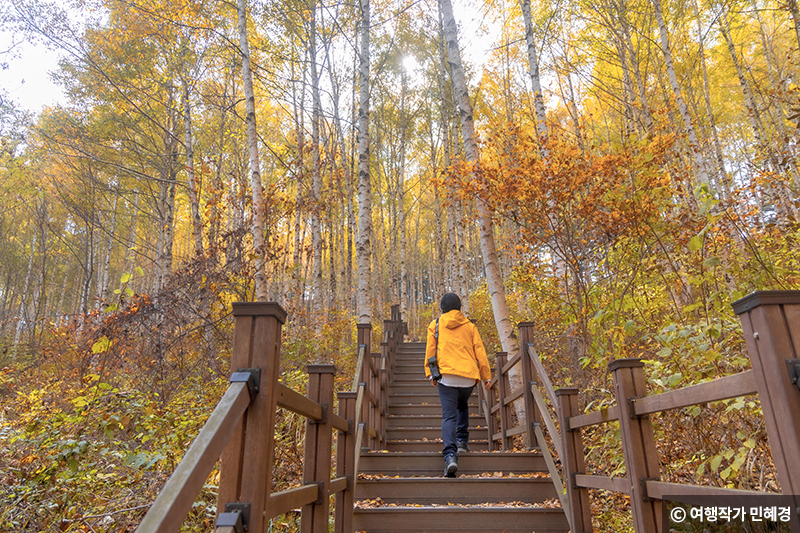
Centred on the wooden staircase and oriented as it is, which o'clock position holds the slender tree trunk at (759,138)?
The slender tree trunk is roughly at 8 o'clock from the wooden staircase.

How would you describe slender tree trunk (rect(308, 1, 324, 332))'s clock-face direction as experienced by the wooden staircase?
The slender tree trunk is roughly at 5 o'clock from the wooden staircase.

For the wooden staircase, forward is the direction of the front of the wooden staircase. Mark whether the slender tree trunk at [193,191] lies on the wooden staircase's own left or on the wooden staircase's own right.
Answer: on the wooden staircase's own right

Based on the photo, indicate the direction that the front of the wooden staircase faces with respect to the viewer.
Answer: facing the viewer
